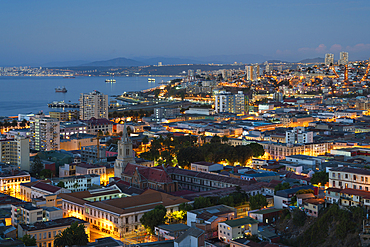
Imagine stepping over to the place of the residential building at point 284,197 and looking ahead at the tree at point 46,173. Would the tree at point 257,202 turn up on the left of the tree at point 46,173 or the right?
left

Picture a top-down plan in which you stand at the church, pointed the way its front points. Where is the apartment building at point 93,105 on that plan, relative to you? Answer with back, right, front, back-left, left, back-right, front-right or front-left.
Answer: front-right

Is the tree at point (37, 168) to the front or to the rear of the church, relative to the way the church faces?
to the front

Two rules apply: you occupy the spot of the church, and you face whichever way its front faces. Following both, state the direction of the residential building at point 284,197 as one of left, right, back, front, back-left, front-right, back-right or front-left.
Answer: back

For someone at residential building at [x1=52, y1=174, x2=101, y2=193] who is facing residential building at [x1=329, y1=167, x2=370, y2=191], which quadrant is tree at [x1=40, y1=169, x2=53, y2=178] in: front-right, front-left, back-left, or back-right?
back-left

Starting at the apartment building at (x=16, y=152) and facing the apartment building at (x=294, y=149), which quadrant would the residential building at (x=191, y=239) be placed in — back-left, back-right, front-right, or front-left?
front-right

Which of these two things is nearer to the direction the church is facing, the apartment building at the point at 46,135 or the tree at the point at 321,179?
the apartment building

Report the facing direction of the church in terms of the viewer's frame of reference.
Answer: facing away from the viewer and to the left of the viewer

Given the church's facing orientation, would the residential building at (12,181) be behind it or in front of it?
in front

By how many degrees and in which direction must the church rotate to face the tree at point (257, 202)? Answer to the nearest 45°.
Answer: approximately 180°

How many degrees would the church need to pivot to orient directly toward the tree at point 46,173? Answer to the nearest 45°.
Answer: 0° — it already faces it

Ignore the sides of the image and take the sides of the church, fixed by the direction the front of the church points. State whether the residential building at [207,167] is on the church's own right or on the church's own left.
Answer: on the church's own right

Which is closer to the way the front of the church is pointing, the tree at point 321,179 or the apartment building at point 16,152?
the apartment building

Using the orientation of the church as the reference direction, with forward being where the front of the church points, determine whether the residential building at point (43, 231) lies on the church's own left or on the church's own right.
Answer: on the church's own left

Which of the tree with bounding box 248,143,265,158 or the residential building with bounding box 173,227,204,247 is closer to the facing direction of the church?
the tree

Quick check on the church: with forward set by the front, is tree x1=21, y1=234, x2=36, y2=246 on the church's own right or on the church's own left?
on the church's own left

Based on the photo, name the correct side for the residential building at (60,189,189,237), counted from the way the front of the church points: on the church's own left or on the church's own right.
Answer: on the church's own left
